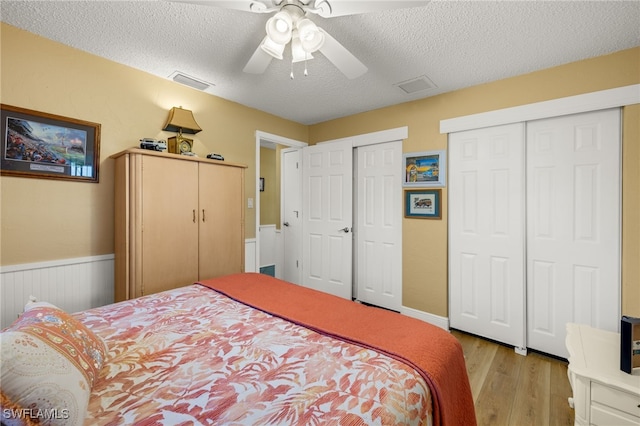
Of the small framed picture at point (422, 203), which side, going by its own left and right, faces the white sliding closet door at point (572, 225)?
left

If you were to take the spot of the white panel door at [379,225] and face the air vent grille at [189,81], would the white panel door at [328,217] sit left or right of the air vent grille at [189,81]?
right

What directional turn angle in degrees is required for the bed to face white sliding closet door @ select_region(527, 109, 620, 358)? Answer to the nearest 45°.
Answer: approximately 45° to its right

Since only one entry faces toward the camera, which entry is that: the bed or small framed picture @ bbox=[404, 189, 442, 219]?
the small framed picture

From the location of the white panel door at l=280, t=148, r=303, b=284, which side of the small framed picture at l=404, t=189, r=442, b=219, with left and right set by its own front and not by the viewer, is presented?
right

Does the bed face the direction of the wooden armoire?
no

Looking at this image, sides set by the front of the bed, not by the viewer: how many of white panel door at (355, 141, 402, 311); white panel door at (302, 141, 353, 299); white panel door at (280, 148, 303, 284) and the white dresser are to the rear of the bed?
0

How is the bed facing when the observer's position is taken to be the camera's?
facing away from the viewer and to the right of the viewer

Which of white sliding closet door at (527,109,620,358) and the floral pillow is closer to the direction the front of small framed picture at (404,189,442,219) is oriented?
the floral pillow

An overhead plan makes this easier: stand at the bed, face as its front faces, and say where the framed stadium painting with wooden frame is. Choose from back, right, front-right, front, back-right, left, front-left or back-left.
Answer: left

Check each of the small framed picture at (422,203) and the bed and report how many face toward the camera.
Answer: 1

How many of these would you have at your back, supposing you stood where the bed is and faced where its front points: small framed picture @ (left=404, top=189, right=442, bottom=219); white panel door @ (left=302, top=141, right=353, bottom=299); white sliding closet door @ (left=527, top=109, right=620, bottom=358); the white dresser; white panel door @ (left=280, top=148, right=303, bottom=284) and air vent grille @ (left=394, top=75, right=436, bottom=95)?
0

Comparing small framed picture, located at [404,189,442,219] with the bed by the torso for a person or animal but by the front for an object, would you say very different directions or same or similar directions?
very different directions

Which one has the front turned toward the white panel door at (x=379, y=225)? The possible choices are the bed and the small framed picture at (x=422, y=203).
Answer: the bed

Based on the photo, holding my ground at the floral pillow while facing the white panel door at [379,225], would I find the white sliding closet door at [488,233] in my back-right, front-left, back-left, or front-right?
front-right

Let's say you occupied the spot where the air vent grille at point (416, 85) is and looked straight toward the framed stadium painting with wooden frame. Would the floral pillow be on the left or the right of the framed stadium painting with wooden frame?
left

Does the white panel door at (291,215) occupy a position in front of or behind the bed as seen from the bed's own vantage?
in front

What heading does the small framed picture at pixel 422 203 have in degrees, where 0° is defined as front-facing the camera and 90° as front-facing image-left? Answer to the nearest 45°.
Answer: approximately 0°
